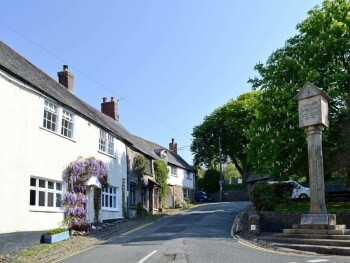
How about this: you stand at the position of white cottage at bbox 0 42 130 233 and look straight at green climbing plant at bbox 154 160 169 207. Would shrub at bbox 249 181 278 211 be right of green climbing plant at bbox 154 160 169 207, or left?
right

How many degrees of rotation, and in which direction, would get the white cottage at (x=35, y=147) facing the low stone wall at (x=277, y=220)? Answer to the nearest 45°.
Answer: approximately 45° to its left

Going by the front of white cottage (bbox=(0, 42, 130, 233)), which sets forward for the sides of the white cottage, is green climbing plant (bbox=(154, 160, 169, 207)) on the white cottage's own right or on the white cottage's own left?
on the white cottage's own left

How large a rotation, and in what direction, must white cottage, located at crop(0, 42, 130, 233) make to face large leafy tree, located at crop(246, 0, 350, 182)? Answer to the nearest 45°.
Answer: approximately 45° to its left

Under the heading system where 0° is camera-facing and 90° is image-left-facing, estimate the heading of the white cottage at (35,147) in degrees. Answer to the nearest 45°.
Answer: approximately 315°

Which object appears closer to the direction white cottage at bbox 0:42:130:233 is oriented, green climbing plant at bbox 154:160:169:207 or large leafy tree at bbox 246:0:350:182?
the large leafy tree
